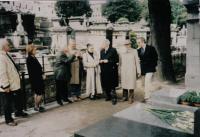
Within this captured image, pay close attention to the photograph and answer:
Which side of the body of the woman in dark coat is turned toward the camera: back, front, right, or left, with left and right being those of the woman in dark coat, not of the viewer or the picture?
right

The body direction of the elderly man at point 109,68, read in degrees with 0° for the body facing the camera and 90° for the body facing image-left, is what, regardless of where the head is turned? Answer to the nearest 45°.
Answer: approximately 45°

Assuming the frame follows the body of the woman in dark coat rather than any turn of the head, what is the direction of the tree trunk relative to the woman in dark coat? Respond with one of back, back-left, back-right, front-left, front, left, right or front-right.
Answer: front-left

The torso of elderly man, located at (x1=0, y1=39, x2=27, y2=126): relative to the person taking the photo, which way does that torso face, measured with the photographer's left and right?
facing to the right of the viewer

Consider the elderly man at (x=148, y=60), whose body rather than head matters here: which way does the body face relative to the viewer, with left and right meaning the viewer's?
facing the viewer and to the left of the viewer

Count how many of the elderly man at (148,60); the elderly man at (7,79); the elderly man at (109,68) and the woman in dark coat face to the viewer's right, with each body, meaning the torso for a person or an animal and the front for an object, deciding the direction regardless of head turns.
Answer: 2

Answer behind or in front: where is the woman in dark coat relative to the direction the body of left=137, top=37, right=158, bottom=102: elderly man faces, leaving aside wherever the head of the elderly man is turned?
in front

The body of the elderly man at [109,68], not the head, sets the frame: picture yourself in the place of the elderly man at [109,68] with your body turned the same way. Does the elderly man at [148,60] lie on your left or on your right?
on your left

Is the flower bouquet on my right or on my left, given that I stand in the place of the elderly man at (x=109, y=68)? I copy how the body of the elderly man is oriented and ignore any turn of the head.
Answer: on my left

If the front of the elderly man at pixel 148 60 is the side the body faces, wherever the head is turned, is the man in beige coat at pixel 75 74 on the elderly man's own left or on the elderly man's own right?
on the elderly man's own right

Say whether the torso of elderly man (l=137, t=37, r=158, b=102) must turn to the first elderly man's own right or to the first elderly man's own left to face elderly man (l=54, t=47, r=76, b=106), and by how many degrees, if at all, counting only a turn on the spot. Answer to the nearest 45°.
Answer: approximately 45° to the first elderly man's own right

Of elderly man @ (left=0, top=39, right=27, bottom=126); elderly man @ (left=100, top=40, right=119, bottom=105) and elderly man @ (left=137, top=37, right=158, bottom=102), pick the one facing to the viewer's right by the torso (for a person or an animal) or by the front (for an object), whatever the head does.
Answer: elderly man @ (left=0, top=39, right=27, bottom=126)

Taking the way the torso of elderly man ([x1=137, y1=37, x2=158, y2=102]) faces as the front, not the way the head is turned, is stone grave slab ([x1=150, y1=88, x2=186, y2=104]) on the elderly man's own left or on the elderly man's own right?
on the elderly man's own left

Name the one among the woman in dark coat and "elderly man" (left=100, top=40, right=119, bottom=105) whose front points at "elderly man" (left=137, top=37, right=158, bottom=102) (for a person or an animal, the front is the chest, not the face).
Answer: the woman in dark coat

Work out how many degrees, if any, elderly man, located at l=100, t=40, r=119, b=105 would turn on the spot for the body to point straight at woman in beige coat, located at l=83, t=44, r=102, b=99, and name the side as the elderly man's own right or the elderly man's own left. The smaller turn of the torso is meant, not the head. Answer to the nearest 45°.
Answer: approximately 90° to the elderly man's own right

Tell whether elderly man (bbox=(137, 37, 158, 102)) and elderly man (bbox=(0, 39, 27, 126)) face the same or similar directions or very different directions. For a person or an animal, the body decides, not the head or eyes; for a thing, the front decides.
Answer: very different directions

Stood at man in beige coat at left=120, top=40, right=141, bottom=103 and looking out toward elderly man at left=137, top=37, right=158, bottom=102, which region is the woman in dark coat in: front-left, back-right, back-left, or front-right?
back-right

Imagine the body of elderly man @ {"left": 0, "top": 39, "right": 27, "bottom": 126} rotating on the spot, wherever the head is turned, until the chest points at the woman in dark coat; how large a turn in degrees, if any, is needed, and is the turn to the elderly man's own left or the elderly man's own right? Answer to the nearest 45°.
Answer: approximately 45° to the elderly man's own left
